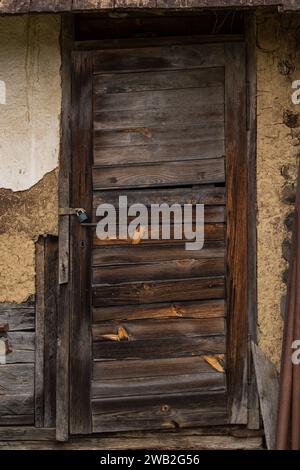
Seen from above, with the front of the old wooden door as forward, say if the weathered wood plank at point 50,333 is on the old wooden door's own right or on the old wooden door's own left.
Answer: on the old wooden door's own right

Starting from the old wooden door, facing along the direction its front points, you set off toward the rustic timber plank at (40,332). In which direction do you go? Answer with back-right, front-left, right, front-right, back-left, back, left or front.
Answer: right

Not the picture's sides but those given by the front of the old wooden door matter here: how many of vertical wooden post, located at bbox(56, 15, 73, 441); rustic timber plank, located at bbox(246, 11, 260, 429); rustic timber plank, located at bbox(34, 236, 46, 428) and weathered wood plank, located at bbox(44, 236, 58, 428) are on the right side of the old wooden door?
3

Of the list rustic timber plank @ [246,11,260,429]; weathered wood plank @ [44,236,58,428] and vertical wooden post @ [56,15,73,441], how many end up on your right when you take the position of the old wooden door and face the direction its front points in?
2

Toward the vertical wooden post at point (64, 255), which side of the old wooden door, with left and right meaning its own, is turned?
right

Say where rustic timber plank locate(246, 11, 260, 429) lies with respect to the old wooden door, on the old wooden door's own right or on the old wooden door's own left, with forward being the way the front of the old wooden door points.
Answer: on the old wooden door's own left

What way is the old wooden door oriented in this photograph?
toward the camera

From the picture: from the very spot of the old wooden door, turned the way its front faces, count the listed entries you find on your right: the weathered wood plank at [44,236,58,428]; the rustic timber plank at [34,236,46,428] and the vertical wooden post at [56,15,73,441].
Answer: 3
